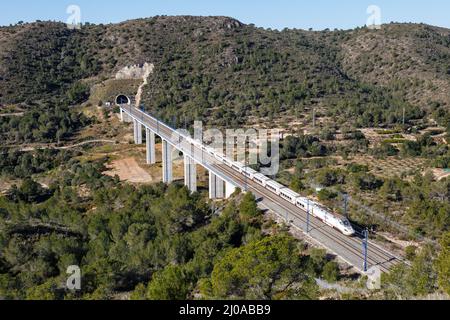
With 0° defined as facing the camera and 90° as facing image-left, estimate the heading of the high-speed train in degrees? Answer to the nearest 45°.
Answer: approximately 315°
